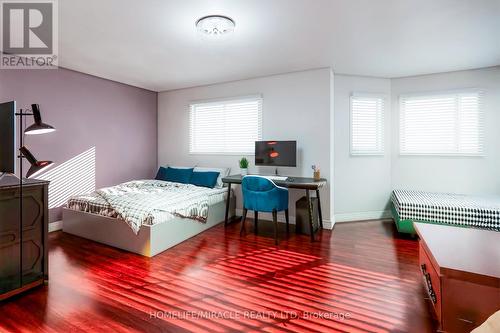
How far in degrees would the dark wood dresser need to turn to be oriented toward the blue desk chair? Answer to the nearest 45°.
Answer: approximately 45° to its left

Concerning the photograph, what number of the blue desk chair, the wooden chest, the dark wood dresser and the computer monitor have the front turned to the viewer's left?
1

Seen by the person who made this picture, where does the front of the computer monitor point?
facing the viewer

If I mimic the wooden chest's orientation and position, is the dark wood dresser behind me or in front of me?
in front

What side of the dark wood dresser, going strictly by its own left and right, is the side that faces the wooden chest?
front

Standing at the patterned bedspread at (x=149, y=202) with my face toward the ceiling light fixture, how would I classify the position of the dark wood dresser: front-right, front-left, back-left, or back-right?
front-right

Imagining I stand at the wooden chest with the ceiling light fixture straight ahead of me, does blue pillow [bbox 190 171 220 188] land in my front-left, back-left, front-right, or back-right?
front-right

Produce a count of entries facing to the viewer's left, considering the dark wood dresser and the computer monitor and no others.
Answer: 0

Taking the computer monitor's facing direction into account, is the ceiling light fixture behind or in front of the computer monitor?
in front

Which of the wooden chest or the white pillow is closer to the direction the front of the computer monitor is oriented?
the wooden chest

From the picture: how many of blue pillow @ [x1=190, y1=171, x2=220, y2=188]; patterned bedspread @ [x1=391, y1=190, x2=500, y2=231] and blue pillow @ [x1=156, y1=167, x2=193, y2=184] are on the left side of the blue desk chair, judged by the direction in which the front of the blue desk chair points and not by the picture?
2

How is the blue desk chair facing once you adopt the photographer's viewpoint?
facing away from the viewer and to the right of the viewer

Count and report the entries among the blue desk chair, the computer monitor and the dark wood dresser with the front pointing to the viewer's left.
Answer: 0

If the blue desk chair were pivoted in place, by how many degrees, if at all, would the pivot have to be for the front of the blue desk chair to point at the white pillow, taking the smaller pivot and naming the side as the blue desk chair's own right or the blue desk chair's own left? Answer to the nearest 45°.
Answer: approximately 90° to the blue desk chair's own left

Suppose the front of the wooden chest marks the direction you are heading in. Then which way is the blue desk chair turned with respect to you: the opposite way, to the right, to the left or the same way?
to the right
